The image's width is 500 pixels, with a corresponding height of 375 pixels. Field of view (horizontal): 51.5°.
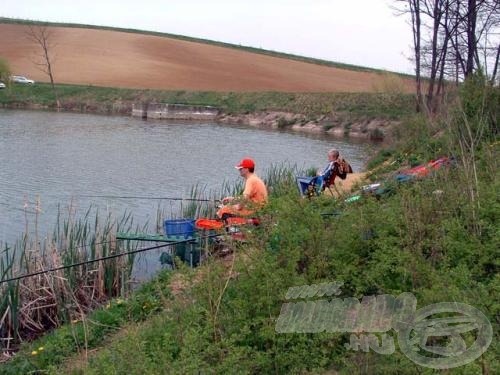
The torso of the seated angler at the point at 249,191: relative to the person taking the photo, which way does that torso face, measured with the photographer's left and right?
facing to the left of the viewer

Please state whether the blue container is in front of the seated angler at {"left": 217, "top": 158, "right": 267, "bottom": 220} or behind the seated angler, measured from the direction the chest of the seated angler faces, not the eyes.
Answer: in front
